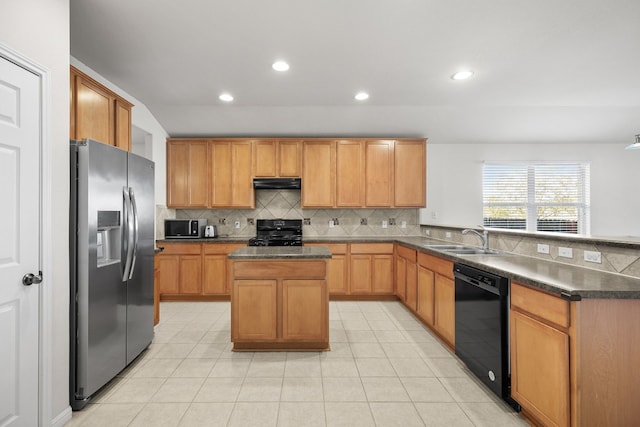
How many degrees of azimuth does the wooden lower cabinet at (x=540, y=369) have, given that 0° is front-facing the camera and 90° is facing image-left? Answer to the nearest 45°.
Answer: approximately 45°

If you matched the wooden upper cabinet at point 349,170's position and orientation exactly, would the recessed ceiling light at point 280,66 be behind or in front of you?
in front

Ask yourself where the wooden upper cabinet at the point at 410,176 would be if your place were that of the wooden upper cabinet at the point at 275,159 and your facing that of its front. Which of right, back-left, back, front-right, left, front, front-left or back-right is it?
left

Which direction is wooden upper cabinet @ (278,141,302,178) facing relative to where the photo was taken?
toward the camera

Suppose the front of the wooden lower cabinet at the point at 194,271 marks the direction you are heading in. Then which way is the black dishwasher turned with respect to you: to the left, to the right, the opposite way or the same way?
to the right

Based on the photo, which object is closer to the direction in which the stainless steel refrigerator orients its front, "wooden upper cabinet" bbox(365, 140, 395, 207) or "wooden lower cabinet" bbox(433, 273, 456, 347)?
the wooden lower cabinet

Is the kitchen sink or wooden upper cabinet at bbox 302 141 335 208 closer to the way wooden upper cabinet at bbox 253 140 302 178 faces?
the kitchen sink

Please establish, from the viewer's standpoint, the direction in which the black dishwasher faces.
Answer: facing the viewer and to the left of the viewer

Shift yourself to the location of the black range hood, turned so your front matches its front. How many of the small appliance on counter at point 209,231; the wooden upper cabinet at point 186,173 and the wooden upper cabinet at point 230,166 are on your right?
3

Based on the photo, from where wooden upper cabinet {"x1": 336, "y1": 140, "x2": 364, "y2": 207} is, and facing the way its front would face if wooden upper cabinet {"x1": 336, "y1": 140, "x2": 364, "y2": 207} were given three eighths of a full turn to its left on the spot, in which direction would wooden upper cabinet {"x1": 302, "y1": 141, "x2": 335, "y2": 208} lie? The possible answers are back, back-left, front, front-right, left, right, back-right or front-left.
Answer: back-left

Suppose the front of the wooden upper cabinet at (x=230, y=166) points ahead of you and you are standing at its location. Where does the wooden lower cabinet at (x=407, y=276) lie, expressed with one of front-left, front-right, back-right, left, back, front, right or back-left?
front-left

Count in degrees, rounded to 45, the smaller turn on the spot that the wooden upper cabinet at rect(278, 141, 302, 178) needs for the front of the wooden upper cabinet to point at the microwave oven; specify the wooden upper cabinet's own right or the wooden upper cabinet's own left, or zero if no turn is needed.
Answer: approximately 90° to the wooden upper cabinet's own right

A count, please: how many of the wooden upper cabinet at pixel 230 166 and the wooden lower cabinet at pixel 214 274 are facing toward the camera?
2

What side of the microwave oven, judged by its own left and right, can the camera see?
front
